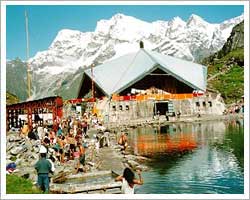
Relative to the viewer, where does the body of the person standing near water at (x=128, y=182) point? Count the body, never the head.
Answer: away from the camera

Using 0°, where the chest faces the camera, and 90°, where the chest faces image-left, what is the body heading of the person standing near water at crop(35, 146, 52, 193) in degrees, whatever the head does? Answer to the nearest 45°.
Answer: approximately 180°

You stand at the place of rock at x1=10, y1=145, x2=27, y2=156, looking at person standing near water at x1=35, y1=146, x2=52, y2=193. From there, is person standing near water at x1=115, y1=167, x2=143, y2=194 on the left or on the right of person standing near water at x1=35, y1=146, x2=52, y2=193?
left

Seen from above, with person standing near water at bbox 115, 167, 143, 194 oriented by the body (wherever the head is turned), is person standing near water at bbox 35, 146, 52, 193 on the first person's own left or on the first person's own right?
on the first person's own left

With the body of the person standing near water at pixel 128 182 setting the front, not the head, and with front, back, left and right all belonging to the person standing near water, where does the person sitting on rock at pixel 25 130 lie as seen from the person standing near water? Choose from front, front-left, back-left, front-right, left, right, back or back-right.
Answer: front-left

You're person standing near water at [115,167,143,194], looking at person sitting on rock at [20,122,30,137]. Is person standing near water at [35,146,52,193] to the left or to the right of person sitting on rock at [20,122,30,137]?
left

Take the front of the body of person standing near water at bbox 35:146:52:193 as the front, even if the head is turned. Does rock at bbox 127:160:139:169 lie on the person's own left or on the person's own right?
on the person's own right

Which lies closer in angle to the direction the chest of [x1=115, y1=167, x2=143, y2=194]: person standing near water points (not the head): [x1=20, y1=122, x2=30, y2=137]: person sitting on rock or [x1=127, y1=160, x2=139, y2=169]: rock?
the rock
